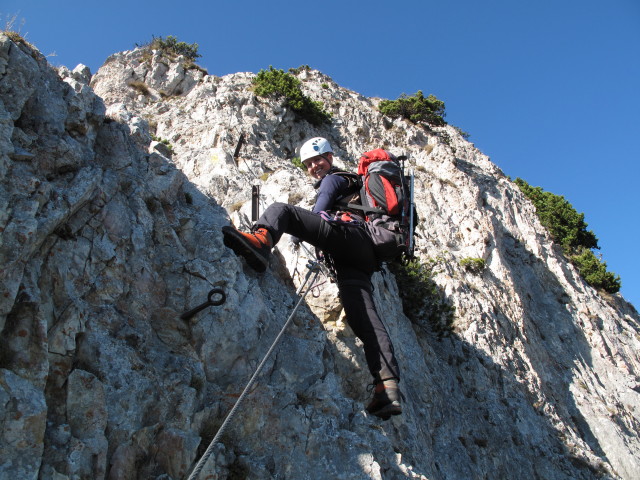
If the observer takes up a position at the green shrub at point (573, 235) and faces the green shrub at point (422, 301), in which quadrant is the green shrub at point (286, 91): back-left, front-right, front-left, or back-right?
front-right

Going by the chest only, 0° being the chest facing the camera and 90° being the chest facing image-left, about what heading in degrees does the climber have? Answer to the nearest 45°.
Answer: approximately 90°

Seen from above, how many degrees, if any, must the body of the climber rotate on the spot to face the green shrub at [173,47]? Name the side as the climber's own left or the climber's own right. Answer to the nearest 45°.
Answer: approximately 45° to the climber's own right

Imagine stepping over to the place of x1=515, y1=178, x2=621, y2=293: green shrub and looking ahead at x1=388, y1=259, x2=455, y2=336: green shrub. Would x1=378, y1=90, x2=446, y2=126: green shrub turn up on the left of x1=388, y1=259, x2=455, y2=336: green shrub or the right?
right
